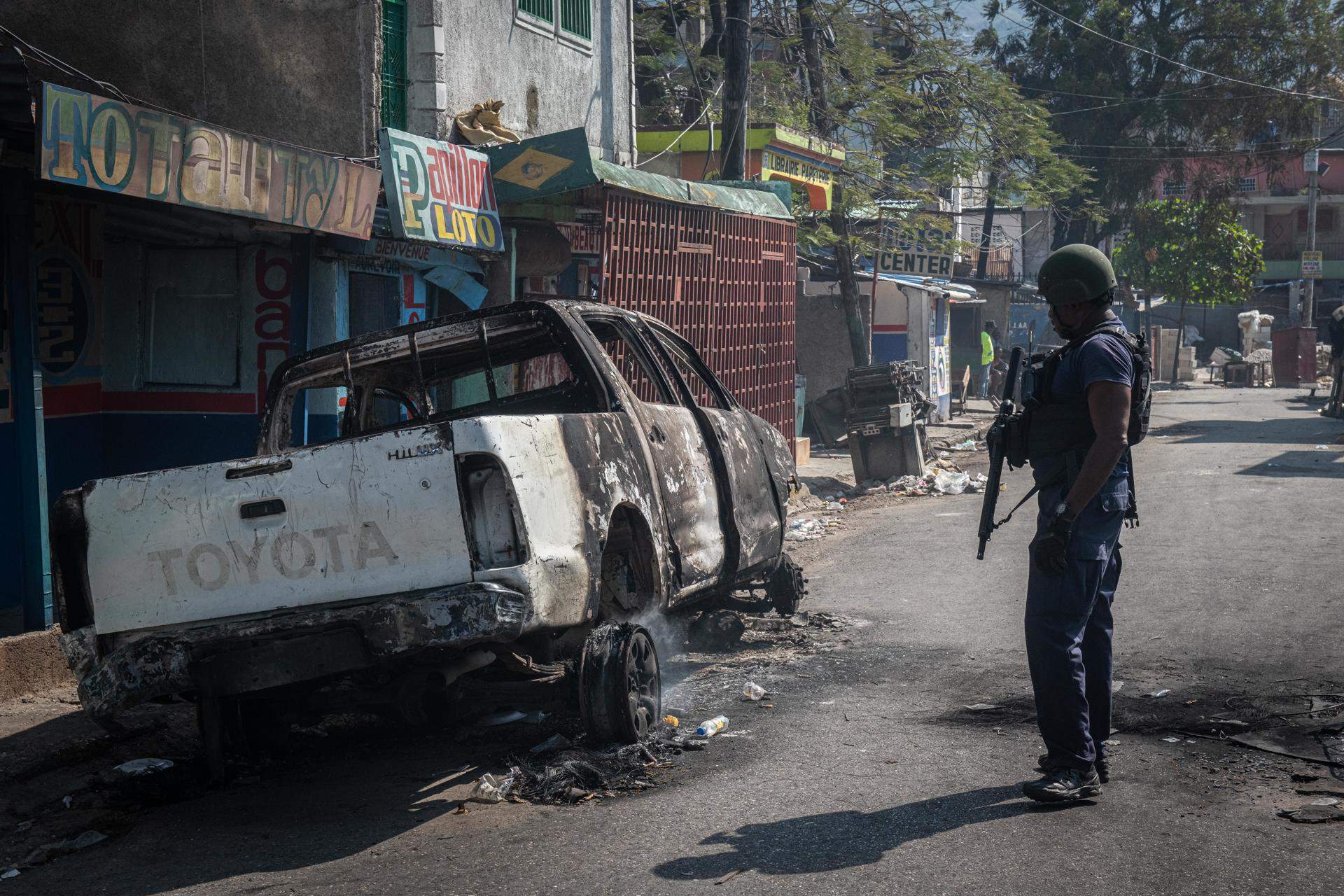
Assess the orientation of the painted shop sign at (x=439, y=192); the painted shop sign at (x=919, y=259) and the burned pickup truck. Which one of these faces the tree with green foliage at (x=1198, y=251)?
the burned pickup truck

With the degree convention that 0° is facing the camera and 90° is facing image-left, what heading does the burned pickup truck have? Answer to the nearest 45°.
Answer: approximately 225°

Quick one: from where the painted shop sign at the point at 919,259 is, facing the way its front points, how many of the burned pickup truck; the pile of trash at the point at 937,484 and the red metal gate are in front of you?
3

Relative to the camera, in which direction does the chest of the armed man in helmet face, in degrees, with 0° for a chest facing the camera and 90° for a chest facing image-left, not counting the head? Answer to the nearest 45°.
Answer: approximately 90°

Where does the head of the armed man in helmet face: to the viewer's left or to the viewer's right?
to the viewer's left

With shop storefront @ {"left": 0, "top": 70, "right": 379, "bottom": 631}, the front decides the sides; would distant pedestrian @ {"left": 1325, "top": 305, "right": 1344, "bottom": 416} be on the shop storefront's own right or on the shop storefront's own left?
on the shop storefront's own left

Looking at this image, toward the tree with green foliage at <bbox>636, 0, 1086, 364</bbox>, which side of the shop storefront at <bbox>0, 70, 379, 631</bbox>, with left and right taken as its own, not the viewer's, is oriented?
left

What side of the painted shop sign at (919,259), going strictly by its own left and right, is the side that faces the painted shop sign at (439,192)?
front

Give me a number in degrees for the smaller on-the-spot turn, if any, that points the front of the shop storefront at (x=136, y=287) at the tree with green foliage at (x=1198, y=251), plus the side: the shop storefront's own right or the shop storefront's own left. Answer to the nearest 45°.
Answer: approximately 90° to the shop storefront's own left
